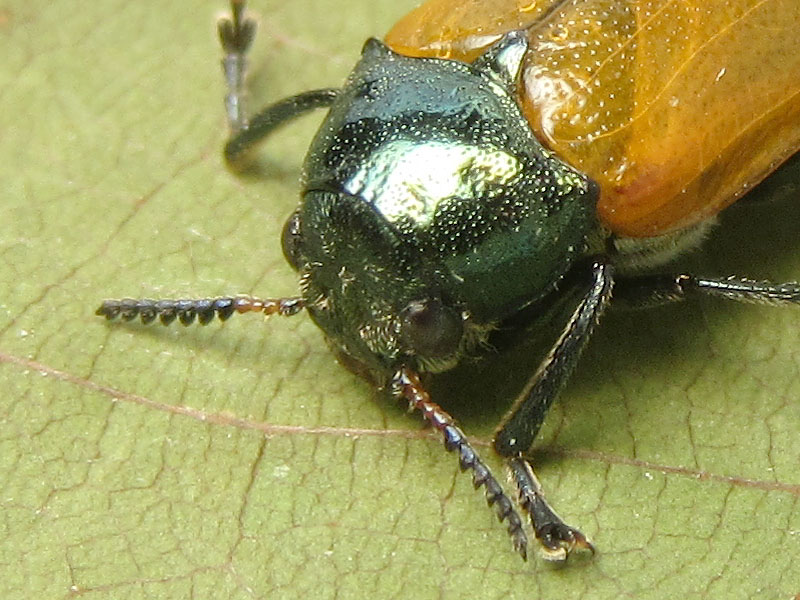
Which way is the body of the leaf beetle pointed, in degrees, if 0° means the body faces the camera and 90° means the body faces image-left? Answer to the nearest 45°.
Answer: approximately 45°
